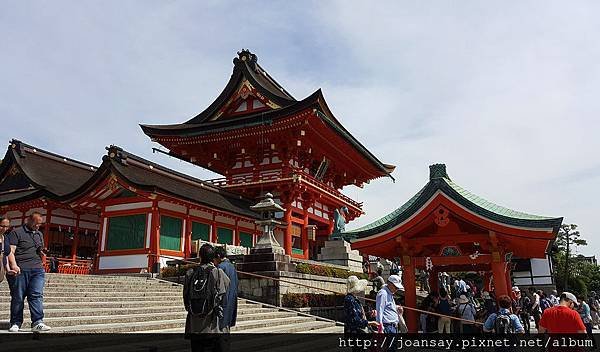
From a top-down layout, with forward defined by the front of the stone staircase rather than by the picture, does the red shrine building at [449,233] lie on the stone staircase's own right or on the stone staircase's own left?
on the stone staircase's own left

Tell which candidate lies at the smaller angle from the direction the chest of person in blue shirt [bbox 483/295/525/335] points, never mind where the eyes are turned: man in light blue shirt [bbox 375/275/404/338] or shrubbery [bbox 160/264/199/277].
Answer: the shrubbery

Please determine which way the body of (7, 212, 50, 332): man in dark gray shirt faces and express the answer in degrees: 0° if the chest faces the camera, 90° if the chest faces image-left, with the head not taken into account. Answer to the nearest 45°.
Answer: approximately 315°

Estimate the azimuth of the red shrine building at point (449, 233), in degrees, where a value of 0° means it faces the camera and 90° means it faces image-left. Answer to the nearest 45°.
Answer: approximately 0°

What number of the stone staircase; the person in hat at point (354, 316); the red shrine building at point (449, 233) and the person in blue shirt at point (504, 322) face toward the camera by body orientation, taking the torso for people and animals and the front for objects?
2

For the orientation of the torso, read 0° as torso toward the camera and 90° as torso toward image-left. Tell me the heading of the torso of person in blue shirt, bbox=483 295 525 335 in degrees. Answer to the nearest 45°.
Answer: approximately 180°
